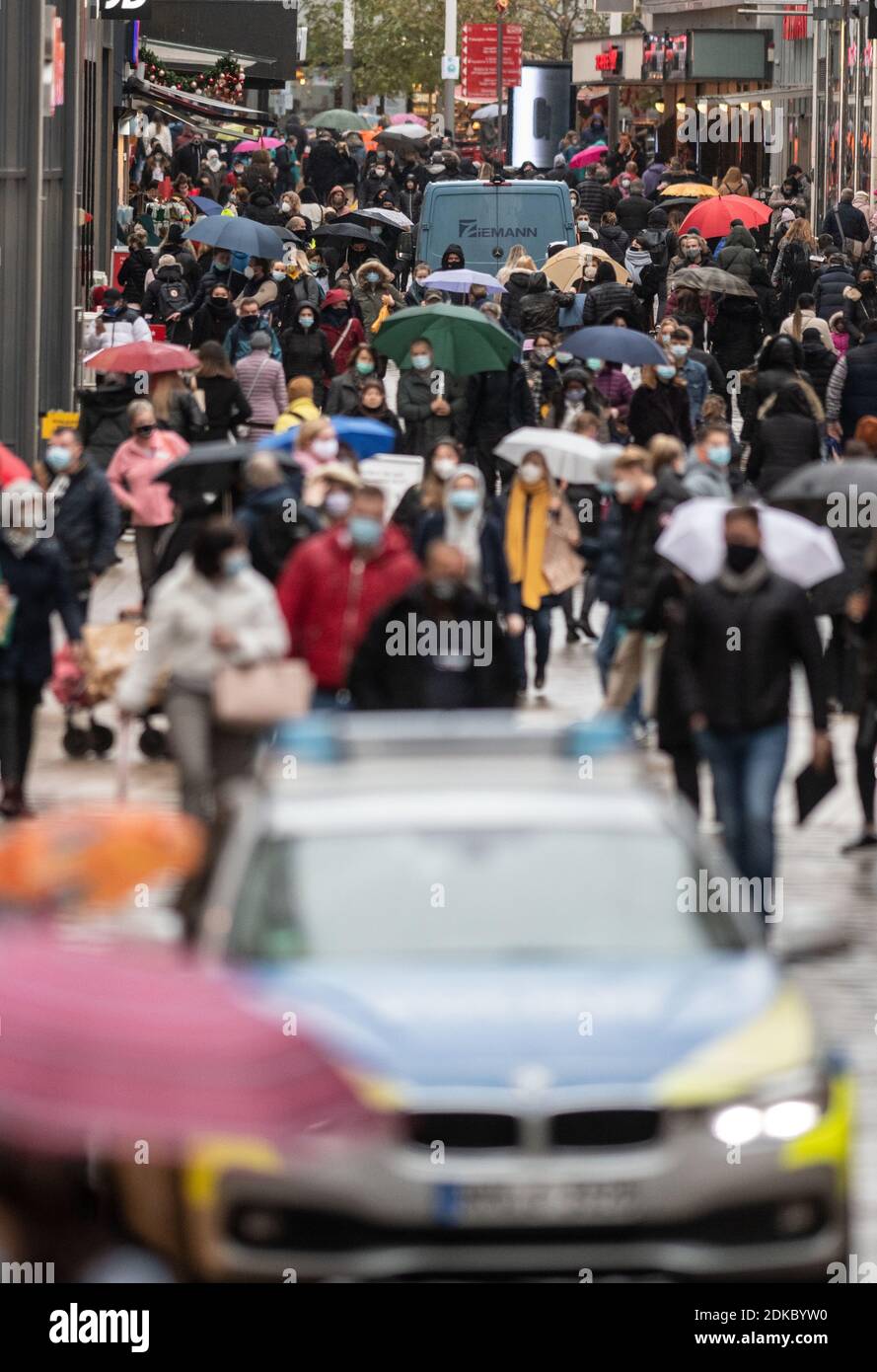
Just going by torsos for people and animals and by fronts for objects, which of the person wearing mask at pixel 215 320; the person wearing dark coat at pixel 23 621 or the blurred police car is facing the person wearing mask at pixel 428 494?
the person wearing mask at pixel 215 320

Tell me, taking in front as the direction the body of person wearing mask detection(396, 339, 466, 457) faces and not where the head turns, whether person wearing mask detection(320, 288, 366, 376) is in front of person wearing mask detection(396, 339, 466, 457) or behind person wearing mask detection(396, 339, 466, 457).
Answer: behind

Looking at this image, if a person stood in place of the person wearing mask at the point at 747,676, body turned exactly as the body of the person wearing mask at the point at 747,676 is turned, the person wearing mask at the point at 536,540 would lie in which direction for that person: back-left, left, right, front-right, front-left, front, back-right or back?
back

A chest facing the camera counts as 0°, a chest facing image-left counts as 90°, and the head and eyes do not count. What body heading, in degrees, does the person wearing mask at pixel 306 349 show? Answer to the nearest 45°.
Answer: approximately 0°
